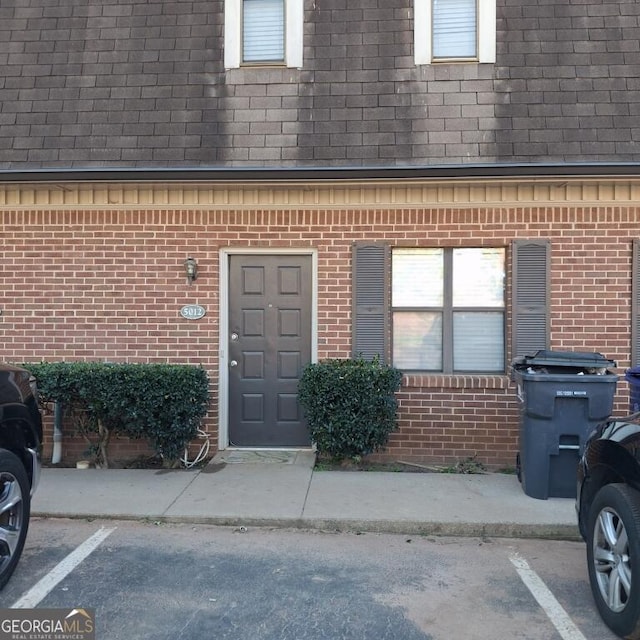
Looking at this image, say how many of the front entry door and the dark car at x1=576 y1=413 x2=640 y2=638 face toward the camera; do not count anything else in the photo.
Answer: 1

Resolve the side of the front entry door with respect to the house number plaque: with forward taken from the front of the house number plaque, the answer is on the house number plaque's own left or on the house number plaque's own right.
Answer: on the house number plaque's own left

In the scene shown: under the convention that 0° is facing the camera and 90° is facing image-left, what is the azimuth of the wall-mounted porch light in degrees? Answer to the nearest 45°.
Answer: approximately 0°

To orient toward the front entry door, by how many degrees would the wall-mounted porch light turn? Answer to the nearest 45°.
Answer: approximately 90° to its left
